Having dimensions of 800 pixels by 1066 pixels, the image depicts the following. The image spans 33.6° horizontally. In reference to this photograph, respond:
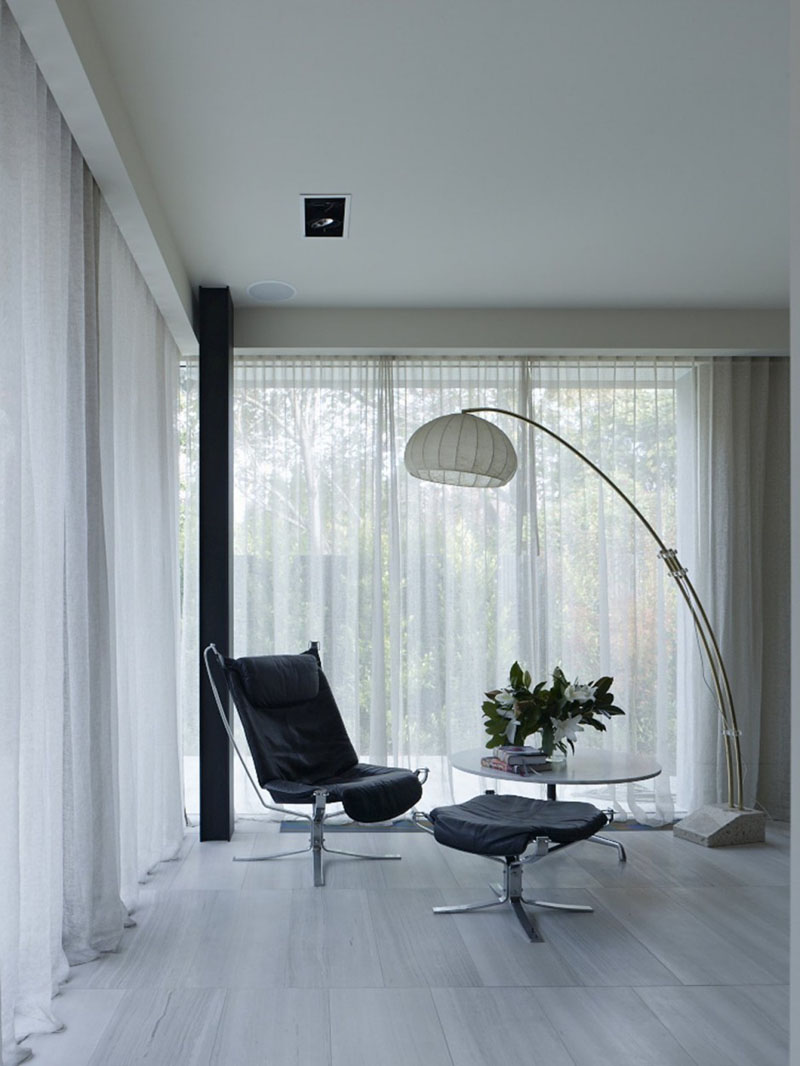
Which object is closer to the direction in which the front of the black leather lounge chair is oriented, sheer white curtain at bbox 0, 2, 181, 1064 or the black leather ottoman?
the black leather ottoman

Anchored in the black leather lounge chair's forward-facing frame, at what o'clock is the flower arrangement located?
The flower arrangement is roughly at 11 o'clock from the black leather lounge chair.

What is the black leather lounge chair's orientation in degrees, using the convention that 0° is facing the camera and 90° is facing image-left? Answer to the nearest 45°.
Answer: approximately 315°

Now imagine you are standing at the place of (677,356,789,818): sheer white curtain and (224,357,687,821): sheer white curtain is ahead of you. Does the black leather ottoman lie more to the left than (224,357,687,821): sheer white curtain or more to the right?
left
